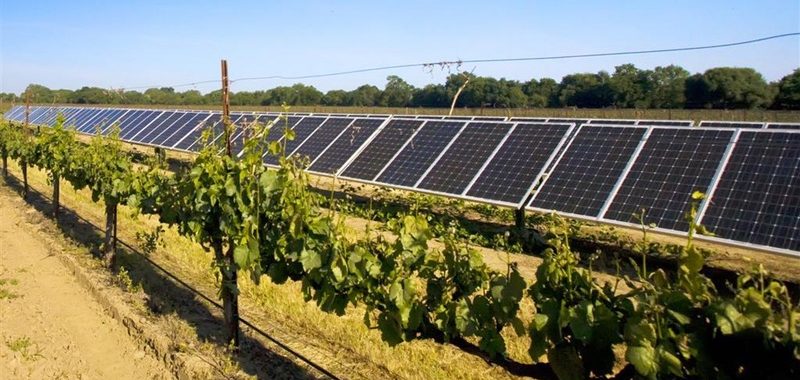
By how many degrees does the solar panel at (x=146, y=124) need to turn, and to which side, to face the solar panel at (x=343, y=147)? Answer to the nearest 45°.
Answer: approximately 45° to its left

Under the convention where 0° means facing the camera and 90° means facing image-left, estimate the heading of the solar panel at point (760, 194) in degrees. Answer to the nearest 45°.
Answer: approximately 45°

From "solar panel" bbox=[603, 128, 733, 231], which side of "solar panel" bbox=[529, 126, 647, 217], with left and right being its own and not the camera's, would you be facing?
left

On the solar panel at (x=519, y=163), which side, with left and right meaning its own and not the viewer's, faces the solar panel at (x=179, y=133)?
right

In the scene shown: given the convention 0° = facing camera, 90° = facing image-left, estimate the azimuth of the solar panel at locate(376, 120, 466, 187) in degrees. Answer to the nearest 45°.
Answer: approximately 45°

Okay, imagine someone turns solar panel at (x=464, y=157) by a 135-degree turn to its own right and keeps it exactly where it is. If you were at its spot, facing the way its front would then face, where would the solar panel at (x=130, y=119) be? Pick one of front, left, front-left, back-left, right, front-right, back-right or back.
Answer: front-left

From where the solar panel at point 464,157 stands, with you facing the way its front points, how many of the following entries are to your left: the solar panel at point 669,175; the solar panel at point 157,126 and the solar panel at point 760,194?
2

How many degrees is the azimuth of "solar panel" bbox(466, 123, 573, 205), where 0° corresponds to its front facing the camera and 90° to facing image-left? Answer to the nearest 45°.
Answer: approximately 45°

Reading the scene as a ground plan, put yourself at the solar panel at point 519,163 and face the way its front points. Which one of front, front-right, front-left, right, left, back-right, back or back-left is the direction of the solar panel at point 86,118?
right
